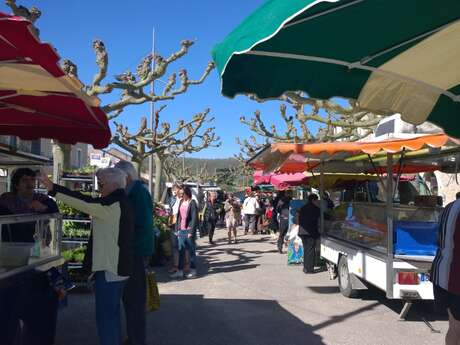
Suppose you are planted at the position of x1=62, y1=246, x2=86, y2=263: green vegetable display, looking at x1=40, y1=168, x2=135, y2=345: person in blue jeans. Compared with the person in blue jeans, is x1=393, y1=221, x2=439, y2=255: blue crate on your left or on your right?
left

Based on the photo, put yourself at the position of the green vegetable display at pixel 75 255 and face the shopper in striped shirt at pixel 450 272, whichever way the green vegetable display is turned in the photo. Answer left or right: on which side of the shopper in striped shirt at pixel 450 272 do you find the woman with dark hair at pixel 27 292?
right

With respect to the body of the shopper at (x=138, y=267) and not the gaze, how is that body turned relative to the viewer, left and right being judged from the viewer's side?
facing to the left of the viewer

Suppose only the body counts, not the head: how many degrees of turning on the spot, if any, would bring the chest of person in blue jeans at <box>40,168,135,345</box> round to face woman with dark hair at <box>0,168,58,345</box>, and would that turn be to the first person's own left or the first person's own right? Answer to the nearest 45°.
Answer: approximately 45° to the first person's own right

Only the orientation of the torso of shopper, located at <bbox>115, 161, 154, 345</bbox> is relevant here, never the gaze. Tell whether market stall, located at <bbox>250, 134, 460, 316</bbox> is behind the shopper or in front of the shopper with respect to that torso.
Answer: behind

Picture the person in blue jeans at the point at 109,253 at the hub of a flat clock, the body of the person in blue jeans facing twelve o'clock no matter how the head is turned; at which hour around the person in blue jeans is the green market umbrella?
The green market umbrella is roughly at 8 o'clock from the person in blue jeans.

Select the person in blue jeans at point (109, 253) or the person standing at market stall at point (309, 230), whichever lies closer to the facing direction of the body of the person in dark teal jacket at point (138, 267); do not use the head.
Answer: the person in blue jeans

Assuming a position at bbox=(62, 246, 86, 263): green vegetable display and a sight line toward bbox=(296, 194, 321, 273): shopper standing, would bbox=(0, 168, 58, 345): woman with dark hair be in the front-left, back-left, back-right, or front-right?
back-right

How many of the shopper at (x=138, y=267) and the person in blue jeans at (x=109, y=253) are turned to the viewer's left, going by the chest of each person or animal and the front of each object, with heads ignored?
2

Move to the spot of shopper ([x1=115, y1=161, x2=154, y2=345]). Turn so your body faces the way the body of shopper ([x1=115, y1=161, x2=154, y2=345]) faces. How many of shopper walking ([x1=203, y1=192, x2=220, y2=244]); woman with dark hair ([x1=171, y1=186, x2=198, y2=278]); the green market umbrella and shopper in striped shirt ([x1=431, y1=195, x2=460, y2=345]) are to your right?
2

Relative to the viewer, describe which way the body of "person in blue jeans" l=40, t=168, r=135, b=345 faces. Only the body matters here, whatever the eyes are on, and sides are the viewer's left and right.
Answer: facing to the left of the viewer
